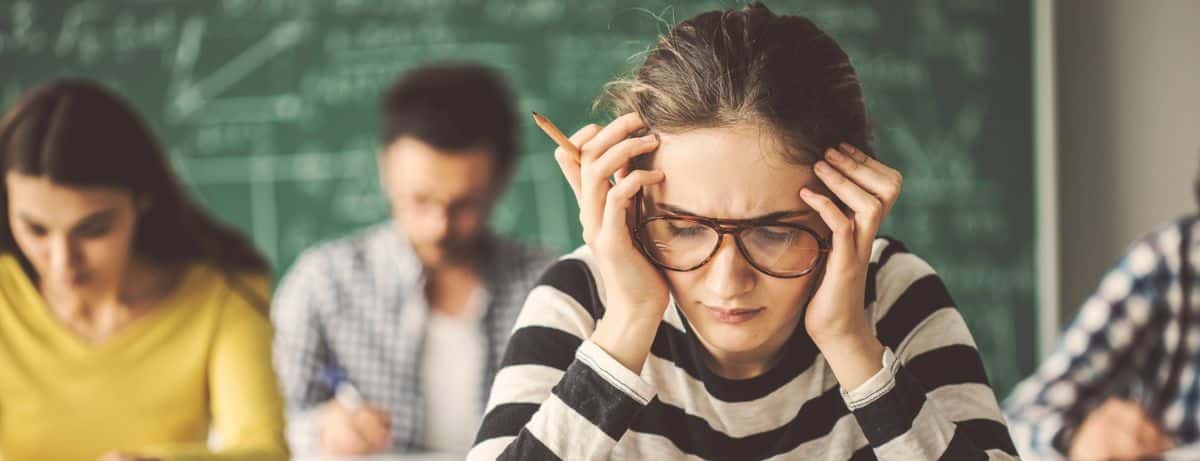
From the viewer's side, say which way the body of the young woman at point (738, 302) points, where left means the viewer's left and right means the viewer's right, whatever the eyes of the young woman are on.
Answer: facing the viewer

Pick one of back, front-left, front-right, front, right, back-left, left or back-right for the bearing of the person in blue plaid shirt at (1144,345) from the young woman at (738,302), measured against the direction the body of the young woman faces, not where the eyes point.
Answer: back-left

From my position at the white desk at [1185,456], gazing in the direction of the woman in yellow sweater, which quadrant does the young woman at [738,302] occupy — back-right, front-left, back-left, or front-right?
front-left

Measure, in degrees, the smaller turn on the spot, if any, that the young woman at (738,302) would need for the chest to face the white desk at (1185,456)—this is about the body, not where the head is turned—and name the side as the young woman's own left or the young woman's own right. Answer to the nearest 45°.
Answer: approximately 135° to the young woman's own left

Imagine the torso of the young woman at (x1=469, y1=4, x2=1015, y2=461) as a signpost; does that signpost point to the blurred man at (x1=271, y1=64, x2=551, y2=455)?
no

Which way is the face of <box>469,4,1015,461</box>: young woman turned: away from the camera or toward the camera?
toward the camera

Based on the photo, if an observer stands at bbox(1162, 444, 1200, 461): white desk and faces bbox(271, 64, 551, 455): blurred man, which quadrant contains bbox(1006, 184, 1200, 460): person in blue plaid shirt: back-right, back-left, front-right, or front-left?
front-right

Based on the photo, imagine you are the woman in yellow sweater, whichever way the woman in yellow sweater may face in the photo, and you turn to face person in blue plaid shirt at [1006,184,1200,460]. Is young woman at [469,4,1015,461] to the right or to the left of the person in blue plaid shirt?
right

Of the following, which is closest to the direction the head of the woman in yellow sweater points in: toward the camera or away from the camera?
toward the camera

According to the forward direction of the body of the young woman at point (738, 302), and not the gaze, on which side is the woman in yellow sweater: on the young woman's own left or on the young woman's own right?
on the young woman's own right
